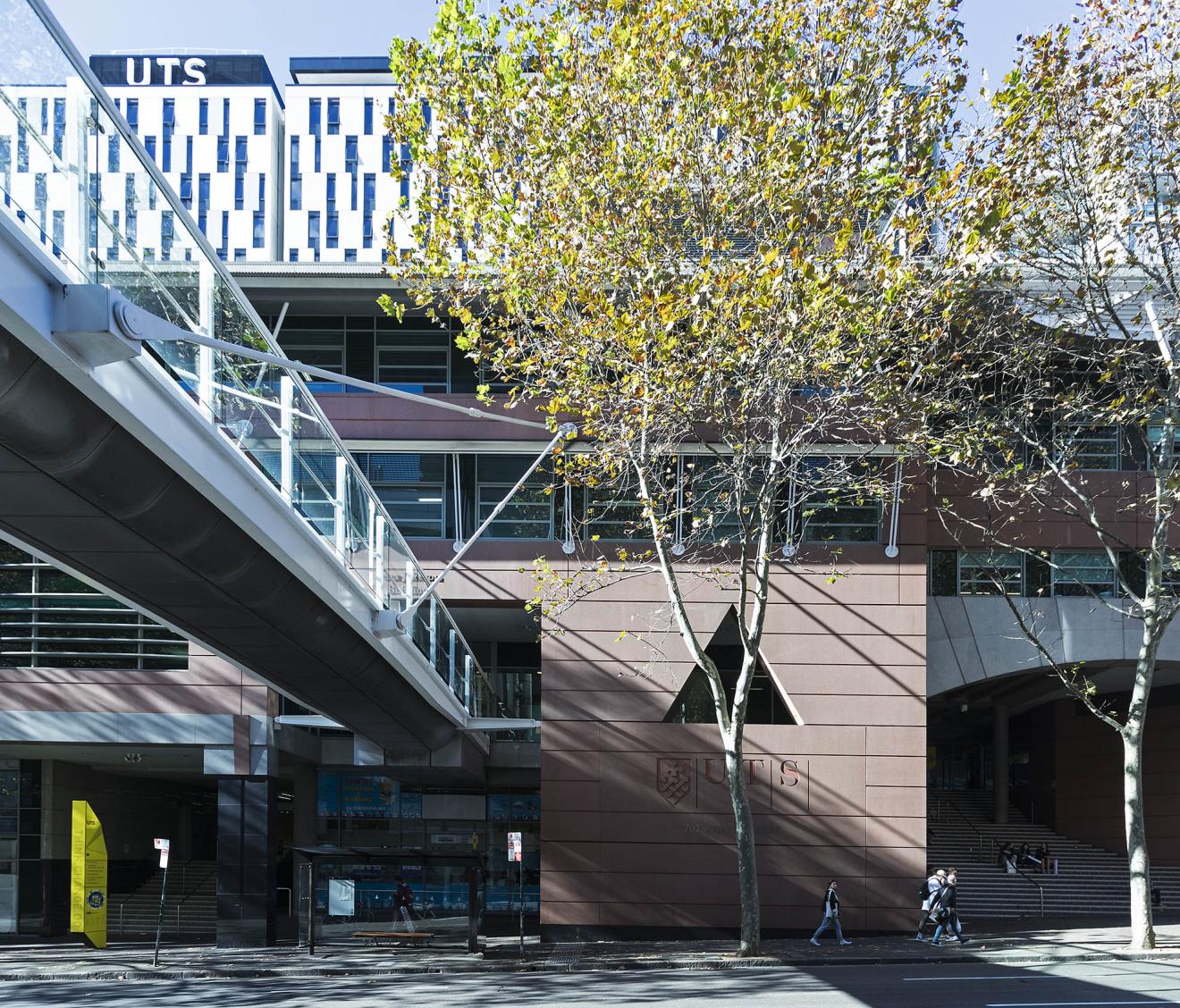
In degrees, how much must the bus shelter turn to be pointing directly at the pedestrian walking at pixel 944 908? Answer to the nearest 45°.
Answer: approximately 90° to its left

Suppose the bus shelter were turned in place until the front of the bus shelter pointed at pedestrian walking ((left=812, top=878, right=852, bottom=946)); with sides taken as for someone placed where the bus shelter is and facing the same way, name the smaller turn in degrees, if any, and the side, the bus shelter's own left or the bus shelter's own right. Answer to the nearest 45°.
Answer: approximately 90° to the bus shelter's own left

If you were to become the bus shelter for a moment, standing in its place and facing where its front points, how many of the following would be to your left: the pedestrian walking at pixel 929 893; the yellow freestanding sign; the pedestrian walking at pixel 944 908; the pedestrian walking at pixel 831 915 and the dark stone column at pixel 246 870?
3
